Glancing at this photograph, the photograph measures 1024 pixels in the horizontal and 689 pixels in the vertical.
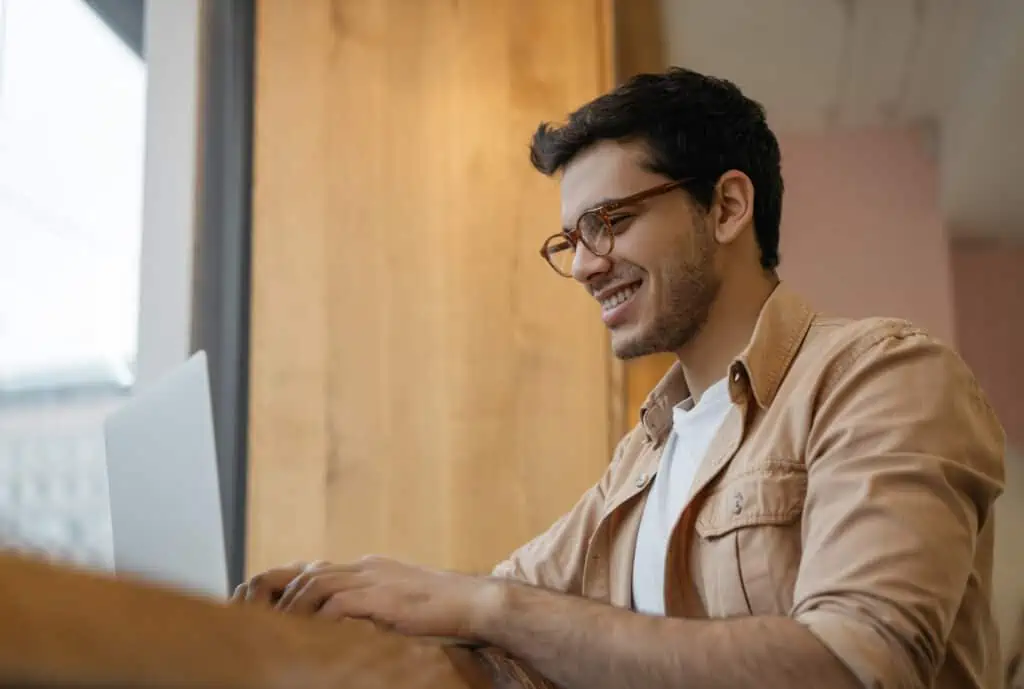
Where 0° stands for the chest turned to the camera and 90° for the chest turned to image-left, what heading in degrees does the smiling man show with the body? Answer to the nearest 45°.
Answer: approximately 45°

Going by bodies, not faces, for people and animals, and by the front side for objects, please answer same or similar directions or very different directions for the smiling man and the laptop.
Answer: very different directions

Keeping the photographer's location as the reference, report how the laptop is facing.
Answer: facing away from the viewer and to the right of the viewer
